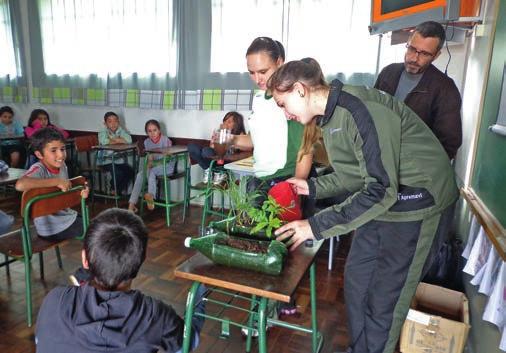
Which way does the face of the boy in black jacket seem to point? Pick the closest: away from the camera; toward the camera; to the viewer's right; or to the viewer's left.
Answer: away from the camera

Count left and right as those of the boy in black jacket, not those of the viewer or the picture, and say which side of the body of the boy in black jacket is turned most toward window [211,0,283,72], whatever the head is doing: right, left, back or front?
front

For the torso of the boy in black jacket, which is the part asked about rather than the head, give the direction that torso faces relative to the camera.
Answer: away from the camera

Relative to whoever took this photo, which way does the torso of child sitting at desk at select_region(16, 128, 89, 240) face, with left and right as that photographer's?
facing the viewer and to the right of the viewer

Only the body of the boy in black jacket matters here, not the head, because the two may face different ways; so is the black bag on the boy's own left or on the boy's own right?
on the boy's own right

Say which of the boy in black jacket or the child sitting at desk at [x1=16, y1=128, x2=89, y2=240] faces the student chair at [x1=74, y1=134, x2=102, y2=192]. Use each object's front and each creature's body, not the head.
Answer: the boy in black jacket

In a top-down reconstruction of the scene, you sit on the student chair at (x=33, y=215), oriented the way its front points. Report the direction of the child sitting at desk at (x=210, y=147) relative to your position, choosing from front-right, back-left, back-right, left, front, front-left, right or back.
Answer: right

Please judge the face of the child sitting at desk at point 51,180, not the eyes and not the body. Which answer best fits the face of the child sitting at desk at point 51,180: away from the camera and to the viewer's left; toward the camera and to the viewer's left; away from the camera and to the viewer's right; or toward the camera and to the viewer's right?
toward the camera and to the viewer's right

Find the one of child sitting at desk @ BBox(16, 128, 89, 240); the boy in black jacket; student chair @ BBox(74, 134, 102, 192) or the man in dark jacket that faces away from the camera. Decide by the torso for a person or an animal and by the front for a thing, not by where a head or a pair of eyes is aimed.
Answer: the boy in black jacket
